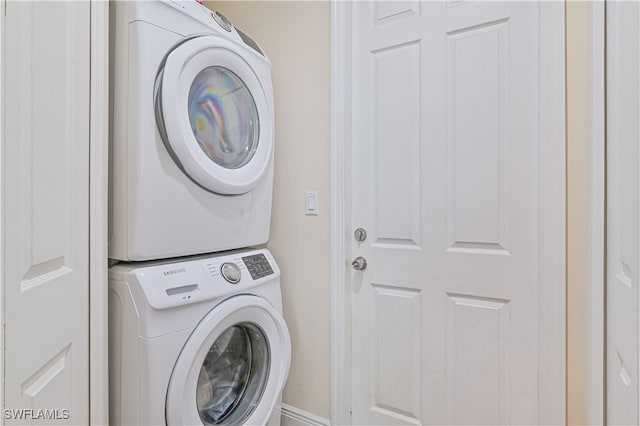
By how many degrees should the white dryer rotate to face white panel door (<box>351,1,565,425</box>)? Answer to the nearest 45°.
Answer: approximately 45° to its left

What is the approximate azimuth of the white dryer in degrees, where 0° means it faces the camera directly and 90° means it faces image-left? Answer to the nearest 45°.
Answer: approximately 315°

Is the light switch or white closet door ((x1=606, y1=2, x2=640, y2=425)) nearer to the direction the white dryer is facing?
the white closet door

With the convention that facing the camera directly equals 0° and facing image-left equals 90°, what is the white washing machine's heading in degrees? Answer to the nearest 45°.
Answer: approximately 315°

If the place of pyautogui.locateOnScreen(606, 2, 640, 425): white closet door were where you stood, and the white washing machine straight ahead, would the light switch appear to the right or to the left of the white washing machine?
right

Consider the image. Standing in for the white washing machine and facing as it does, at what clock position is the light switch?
The light switch is roughly at 9 o'clock from the white washing machine.
